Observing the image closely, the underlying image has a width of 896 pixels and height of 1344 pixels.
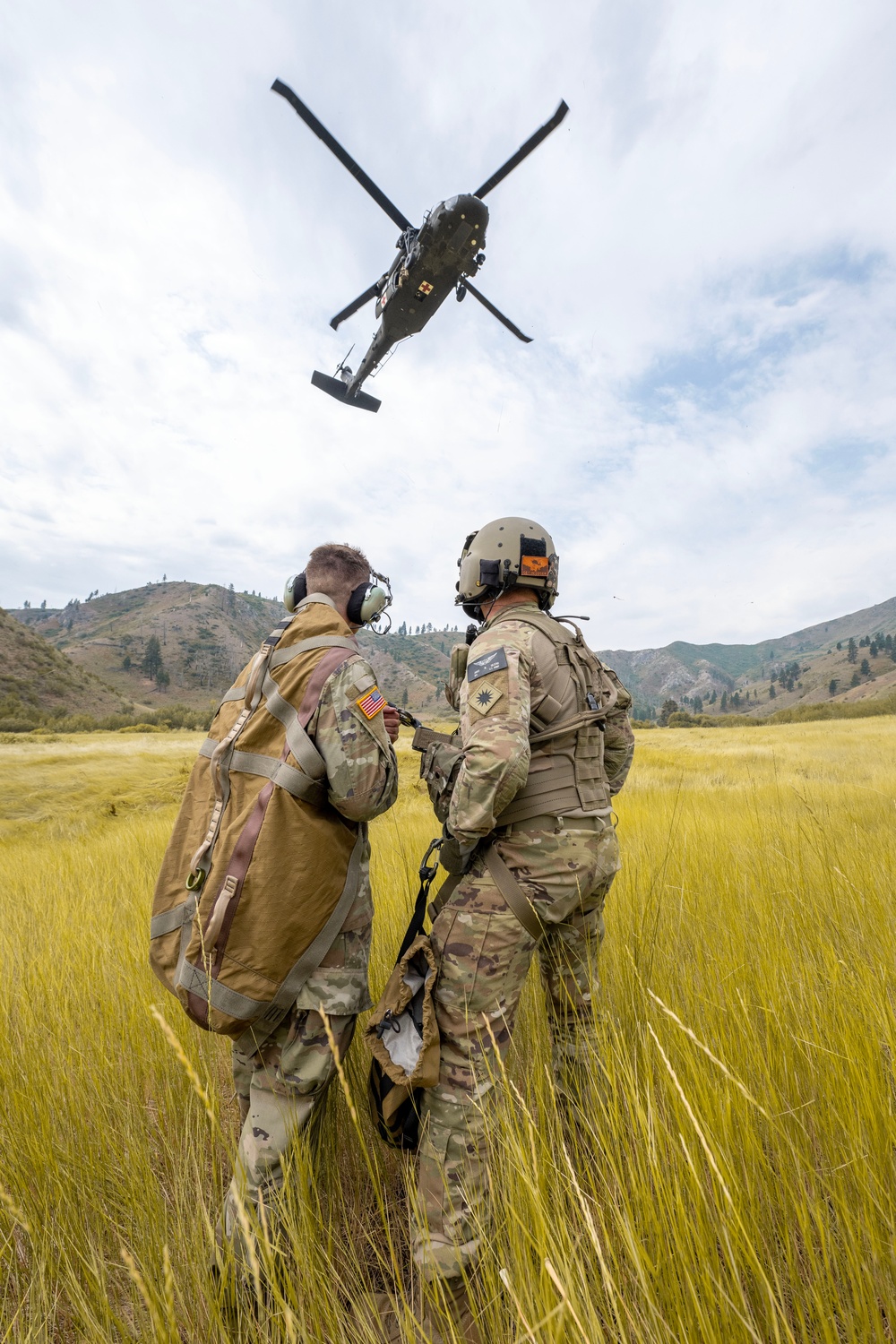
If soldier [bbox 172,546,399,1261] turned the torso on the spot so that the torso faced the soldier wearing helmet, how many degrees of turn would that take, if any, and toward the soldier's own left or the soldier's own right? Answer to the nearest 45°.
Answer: approximately 45° to the soldier's own right

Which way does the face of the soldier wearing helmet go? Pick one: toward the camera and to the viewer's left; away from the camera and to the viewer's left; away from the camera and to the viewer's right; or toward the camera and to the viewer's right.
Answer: away from the camera and to the viewer's left

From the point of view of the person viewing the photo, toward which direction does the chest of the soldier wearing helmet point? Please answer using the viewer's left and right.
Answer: facing away from the viewer and to the left of the viewer

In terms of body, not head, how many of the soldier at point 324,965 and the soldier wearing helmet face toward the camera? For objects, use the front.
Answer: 0

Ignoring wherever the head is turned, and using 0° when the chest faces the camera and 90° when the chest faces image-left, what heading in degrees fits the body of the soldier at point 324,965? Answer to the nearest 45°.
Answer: approximately 225°
